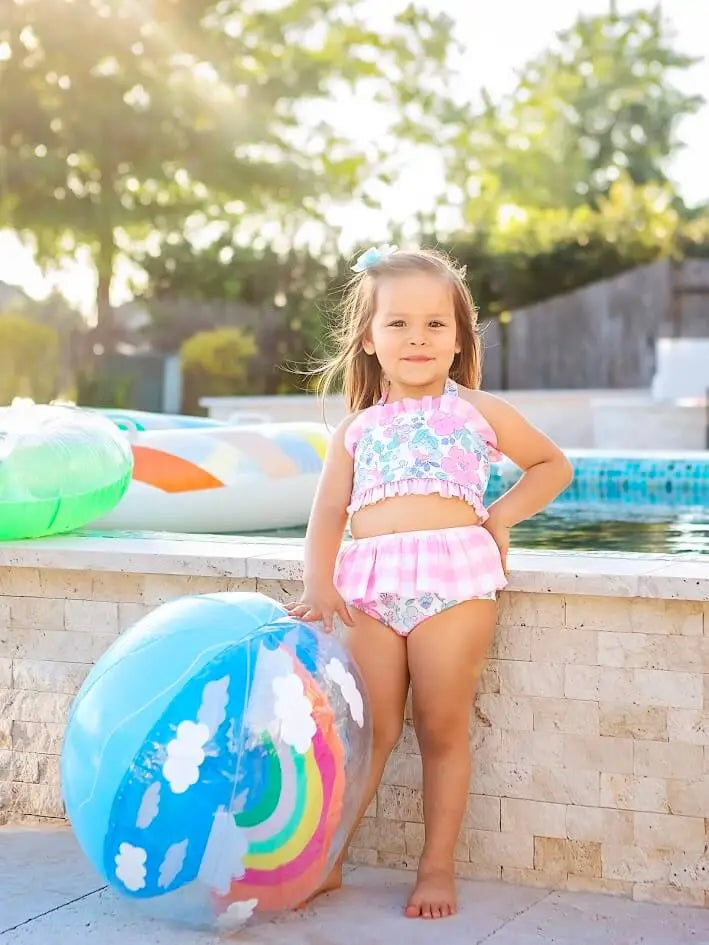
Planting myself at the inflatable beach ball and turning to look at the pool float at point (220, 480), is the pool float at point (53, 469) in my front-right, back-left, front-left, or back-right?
front-left

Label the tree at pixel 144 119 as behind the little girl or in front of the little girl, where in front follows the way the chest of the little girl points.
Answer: behind

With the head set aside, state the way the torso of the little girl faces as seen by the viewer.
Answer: toward the camera

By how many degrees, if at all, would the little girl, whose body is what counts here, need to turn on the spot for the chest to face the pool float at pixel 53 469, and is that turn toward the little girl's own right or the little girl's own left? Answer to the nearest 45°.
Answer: approximately 135° to the little girl's own right

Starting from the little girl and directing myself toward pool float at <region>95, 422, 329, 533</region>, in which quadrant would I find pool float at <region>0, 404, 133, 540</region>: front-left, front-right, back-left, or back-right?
front-left

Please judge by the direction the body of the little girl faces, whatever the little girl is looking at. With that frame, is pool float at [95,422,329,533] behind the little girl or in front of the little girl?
behind

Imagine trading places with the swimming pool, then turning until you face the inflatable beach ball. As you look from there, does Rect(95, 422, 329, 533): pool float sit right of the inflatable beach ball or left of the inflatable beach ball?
right

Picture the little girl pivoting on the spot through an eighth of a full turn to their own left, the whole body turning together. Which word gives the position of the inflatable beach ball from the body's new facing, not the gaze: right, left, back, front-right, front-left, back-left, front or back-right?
right

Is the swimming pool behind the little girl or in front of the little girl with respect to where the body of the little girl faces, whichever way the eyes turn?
behind
